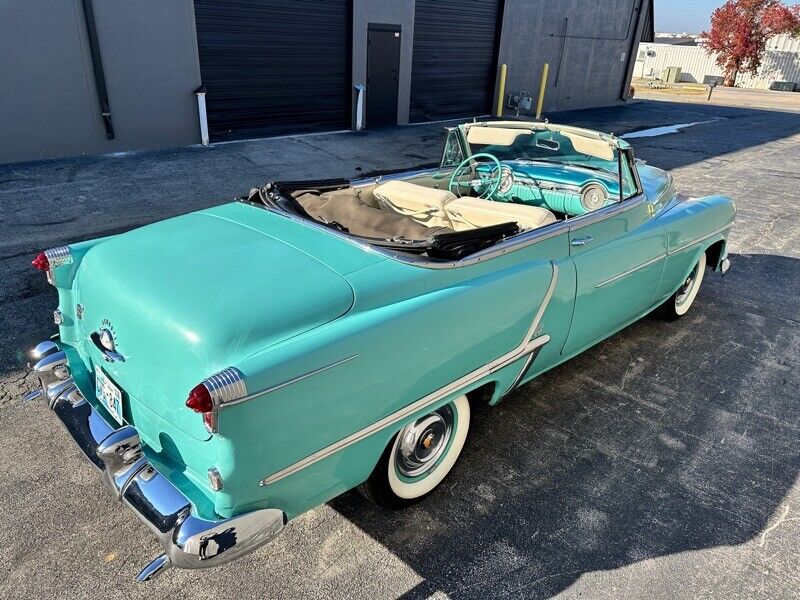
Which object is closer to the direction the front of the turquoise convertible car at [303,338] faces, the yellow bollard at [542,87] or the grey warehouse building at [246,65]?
the yellow bollard

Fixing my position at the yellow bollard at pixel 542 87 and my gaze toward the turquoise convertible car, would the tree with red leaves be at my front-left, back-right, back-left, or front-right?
back-left

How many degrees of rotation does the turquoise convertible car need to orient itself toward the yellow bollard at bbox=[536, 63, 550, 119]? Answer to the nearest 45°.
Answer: approximately 45° to its left

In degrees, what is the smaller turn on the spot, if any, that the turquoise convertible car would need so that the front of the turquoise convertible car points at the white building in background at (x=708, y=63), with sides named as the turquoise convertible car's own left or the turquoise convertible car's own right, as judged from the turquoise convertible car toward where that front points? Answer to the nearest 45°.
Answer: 0° — it already faces it

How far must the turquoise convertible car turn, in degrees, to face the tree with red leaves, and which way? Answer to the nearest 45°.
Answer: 0° — it already faces it

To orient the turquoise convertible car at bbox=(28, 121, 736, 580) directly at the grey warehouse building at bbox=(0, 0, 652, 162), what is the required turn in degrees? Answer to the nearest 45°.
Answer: approximately 45° to its left

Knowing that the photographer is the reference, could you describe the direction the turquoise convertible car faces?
facing away from the viewer and to the right of the viewer

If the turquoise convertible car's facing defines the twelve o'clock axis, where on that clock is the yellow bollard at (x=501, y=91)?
The yellow bollard is roughly at 11 o'clock from the turquoise convertible car.

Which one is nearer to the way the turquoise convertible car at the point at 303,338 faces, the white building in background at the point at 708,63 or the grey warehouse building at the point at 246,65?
the white building in background
